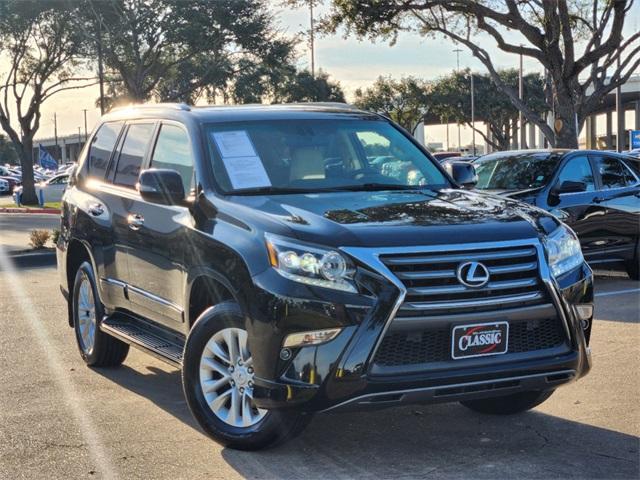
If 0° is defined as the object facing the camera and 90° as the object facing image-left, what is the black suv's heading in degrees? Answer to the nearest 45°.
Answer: approximately 315°

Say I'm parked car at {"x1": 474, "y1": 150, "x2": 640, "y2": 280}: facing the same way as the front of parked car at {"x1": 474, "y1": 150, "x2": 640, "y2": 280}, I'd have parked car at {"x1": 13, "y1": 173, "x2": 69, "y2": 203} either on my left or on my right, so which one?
on my right

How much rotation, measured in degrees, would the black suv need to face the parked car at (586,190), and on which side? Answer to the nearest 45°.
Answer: approximately 90° to its left

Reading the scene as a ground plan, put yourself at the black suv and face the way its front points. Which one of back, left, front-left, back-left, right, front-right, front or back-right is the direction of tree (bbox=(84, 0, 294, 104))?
back-left

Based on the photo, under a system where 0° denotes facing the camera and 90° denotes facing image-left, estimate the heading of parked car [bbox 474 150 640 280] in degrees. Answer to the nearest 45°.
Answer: approximately 45°

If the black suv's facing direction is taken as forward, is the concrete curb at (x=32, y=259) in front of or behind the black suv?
behind

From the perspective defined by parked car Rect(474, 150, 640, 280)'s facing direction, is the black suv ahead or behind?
ahead

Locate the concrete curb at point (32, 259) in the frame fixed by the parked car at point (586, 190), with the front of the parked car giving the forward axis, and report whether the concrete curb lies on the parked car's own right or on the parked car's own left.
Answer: on the parked car's own right
